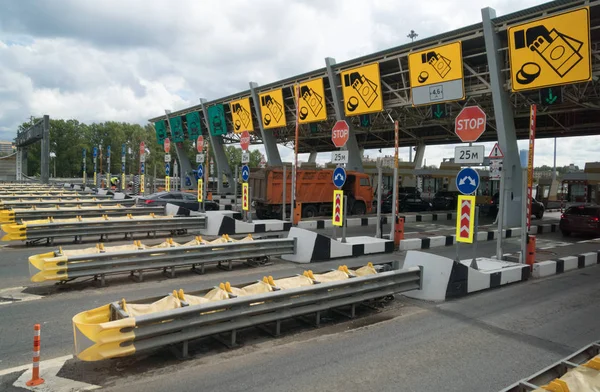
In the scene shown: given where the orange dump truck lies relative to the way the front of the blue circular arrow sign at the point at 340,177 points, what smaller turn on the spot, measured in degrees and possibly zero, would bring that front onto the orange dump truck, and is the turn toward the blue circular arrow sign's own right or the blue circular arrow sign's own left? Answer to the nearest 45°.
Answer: approximately 135° to the blue circular arrow sign's own right

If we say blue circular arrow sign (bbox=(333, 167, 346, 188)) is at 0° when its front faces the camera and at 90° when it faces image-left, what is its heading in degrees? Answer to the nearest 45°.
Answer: approximately 45°

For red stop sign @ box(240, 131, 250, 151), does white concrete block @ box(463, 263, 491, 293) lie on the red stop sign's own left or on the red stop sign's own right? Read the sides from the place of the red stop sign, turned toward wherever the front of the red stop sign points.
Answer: on the red stop sign's own left

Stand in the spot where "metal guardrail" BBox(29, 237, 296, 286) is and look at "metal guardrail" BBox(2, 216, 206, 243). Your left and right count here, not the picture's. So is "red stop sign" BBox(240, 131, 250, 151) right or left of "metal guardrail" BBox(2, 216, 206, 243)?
right

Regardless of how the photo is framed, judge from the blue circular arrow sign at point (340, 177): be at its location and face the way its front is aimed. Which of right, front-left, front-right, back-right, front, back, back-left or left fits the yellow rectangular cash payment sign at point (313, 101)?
back-right

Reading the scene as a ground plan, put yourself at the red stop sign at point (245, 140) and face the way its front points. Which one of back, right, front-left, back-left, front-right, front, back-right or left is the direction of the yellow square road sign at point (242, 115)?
back-right

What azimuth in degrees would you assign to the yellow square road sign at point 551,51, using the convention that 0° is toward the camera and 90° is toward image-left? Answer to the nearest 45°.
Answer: approximately 45°

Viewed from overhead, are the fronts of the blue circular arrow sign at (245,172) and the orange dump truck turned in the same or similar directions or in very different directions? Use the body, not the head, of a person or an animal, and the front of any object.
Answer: very different directions

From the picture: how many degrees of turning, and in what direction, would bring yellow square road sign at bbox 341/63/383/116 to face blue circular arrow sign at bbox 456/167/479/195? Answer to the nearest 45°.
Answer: approximately 45° to its left
